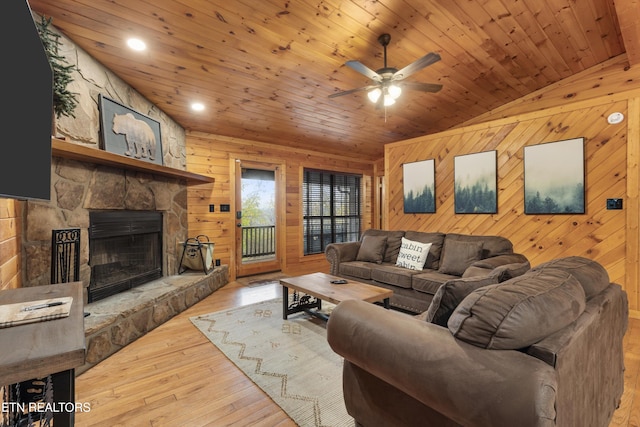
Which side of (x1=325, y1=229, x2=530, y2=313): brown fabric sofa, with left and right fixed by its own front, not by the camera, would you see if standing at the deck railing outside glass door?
right

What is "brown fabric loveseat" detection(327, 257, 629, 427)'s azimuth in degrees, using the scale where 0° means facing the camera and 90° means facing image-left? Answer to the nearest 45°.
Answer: approximately 135°

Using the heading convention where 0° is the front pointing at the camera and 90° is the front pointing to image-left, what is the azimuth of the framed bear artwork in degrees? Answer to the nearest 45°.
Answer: approximately 315°

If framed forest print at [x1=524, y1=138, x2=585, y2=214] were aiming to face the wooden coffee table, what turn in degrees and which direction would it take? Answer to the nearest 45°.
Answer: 0° — it already faces it

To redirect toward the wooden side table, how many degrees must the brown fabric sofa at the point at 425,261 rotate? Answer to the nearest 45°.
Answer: approximately 45° to its left

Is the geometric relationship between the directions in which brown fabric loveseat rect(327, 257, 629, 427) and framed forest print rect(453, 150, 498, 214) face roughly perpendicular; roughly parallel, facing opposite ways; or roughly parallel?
roughly perpendicular

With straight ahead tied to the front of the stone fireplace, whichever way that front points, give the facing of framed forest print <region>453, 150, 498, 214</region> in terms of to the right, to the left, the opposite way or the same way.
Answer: the opposite way

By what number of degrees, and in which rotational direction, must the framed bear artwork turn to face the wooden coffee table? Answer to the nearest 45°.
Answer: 0° — it already faces it

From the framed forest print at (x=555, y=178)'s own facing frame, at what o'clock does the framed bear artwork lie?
The framed bear artwork is roughly at 12 o'clock from the framed forest print.

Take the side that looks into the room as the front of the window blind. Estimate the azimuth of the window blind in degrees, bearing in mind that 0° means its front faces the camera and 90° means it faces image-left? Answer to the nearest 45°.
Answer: approximately 315°

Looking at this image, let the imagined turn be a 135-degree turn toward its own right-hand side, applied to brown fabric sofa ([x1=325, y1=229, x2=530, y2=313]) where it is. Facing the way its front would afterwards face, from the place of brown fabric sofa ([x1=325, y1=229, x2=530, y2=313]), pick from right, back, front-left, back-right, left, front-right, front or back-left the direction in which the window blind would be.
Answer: front-left

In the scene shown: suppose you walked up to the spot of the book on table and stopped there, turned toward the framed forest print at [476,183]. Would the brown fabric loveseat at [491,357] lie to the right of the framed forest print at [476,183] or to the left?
right
